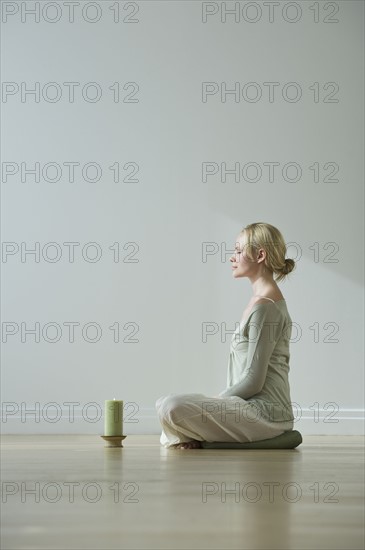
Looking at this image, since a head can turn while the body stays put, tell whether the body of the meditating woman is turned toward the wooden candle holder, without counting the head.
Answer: yes

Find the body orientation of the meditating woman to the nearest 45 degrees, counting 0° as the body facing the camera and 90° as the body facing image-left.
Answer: approximately 90°

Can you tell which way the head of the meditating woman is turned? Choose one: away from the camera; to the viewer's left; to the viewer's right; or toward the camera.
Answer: to the viewer's left
